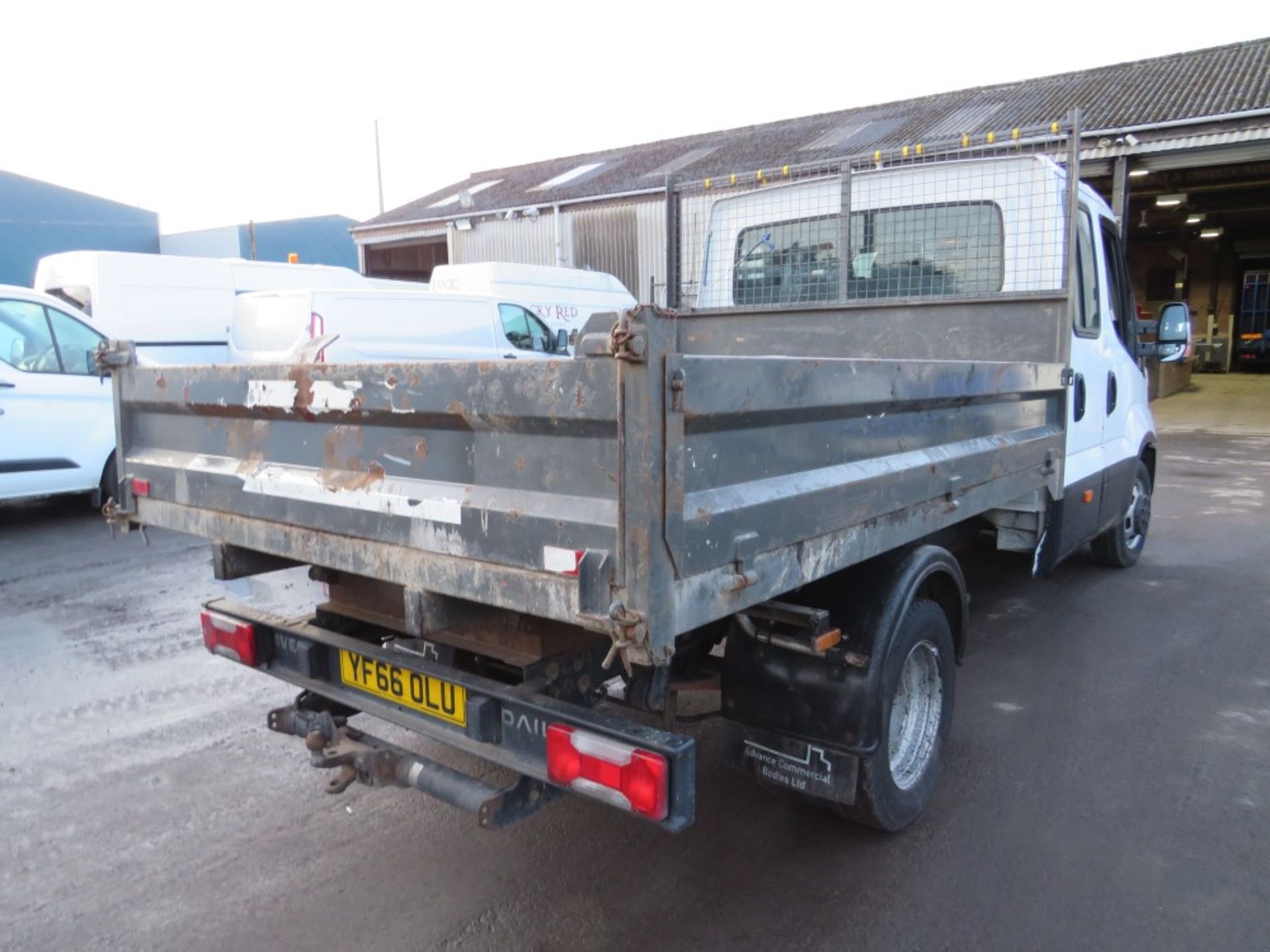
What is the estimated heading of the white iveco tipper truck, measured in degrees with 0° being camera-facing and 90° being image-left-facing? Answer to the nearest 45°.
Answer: approximately 225°

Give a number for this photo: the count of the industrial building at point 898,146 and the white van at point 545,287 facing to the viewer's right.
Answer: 1

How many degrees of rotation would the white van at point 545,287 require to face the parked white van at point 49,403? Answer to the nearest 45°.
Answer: approximately 135° to its right

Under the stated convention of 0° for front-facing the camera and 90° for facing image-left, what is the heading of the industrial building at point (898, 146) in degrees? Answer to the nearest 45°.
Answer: approximately 45°

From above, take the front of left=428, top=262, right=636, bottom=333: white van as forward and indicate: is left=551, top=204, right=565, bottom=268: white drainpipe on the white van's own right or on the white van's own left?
on the white van's own left

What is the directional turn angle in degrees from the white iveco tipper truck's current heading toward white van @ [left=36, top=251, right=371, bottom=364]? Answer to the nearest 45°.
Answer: approximately 90° to its left

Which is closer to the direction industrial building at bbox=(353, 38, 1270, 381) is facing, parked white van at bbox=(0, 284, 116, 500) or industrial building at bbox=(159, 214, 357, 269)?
the parked white van

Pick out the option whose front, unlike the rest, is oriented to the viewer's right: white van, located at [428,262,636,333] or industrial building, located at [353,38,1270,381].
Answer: the white van

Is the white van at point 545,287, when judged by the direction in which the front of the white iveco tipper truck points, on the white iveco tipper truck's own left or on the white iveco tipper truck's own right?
on the white iveco tipper truck's own left

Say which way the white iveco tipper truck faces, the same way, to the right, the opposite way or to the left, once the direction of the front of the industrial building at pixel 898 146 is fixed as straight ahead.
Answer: the opposite way

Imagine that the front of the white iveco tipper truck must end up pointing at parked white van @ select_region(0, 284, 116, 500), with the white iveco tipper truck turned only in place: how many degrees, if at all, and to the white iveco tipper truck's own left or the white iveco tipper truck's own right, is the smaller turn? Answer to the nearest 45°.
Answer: approximately 90° to the white iveco tipper truck's own left

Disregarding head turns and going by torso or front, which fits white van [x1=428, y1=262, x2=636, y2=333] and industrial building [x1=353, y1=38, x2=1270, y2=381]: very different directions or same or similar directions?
very different directions

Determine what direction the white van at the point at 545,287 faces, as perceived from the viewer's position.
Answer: facing to the right of the viewer
